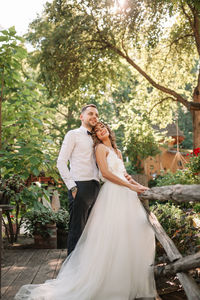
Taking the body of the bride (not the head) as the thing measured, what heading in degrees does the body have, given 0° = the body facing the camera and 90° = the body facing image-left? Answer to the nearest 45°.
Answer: approximately 315°

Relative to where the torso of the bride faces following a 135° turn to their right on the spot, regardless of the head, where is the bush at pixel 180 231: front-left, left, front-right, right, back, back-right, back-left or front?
back-right

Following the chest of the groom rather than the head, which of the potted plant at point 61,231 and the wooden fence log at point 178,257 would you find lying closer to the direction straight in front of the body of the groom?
the wooden fence log

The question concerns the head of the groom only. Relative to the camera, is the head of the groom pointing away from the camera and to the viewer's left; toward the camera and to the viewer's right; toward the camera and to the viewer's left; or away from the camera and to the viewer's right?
toward the camera and to the viewer's right

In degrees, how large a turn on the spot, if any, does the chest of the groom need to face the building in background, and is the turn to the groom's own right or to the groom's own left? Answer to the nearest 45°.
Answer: approximately 135° to the groom's own left

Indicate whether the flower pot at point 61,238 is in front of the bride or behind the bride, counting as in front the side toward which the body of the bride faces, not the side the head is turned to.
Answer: behind

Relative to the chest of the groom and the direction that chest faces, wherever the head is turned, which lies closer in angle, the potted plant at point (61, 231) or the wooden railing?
the wooden railing

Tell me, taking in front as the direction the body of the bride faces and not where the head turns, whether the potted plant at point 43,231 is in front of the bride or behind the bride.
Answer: behind
